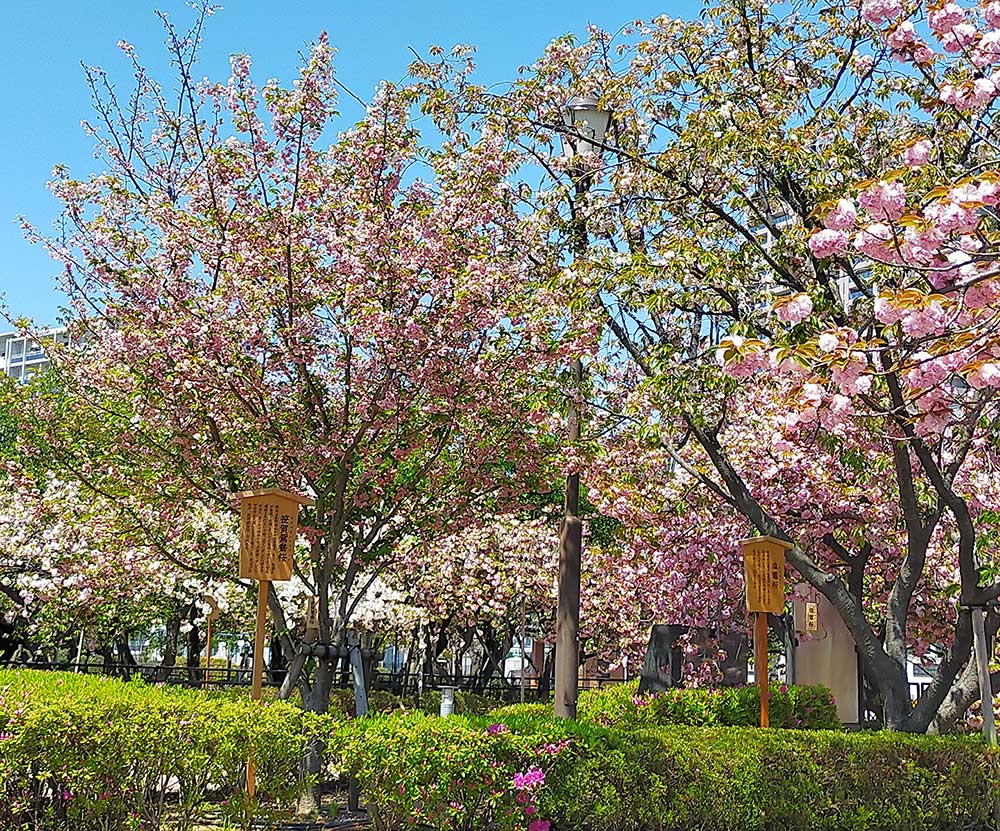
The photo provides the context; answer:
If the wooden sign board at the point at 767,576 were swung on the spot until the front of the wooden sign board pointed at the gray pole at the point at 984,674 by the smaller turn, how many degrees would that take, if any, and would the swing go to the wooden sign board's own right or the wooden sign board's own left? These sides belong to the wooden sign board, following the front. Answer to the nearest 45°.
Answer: approximately 90° to the wooden sign board's own left

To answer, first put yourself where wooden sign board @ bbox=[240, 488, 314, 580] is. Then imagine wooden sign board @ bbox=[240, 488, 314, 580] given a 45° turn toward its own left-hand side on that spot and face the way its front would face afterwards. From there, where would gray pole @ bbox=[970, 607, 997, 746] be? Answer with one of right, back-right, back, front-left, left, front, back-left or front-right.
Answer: front-left

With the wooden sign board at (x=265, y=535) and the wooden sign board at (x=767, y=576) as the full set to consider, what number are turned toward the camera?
2

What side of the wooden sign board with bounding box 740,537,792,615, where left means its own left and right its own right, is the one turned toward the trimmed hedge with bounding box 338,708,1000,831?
front

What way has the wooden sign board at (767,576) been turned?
toward the camera

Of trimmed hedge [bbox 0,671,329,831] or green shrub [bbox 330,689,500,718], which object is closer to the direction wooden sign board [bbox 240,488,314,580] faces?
the trimmed hedge

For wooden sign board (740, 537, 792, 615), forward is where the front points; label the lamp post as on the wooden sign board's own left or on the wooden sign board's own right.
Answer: on the wooden sign board's own right

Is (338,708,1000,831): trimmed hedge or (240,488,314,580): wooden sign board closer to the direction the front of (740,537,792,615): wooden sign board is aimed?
the trimmed hedge
